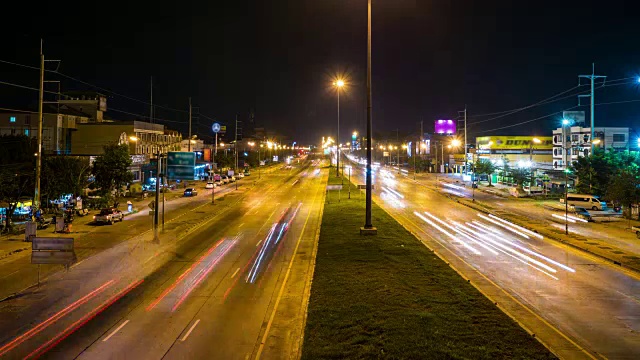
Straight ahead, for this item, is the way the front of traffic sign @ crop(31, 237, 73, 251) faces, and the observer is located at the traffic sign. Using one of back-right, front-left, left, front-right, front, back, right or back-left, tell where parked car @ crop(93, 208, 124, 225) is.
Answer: back

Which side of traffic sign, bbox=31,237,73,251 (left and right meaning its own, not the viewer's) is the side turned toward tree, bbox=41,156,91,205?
back

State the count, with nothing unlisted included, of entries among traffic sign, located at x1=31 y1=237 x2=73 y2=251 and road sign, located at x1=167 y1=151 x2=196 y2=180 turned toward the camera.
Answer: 2

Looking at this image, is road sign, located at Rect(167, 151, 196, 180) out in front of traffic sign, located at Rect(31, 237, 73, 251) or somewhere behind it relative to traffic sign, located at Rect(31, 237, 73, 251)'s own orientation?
behind

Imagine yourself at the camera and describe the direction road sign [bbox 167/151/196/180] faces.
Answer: facing the viewer

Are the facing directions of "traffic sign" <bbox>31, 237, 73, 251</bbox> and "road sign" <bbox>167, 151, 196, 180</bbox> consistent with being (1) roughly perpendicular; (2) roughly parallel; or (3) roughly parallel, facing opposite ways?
roughly parallel

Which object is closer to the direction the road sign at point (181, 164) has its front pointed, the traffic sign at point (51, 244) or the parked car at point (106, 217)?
the traffic sign

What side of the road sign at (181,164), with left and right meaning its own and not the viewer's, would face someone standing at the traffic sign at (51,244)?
front
